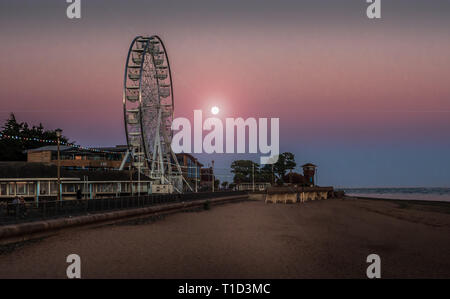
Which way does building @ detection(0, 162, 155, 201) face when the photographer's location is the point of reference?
facing the viewer and to the right of the viewer

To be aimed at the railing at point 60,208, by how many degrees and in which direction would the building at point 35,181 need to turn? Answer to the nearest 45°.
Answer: approximately 45° to its right
